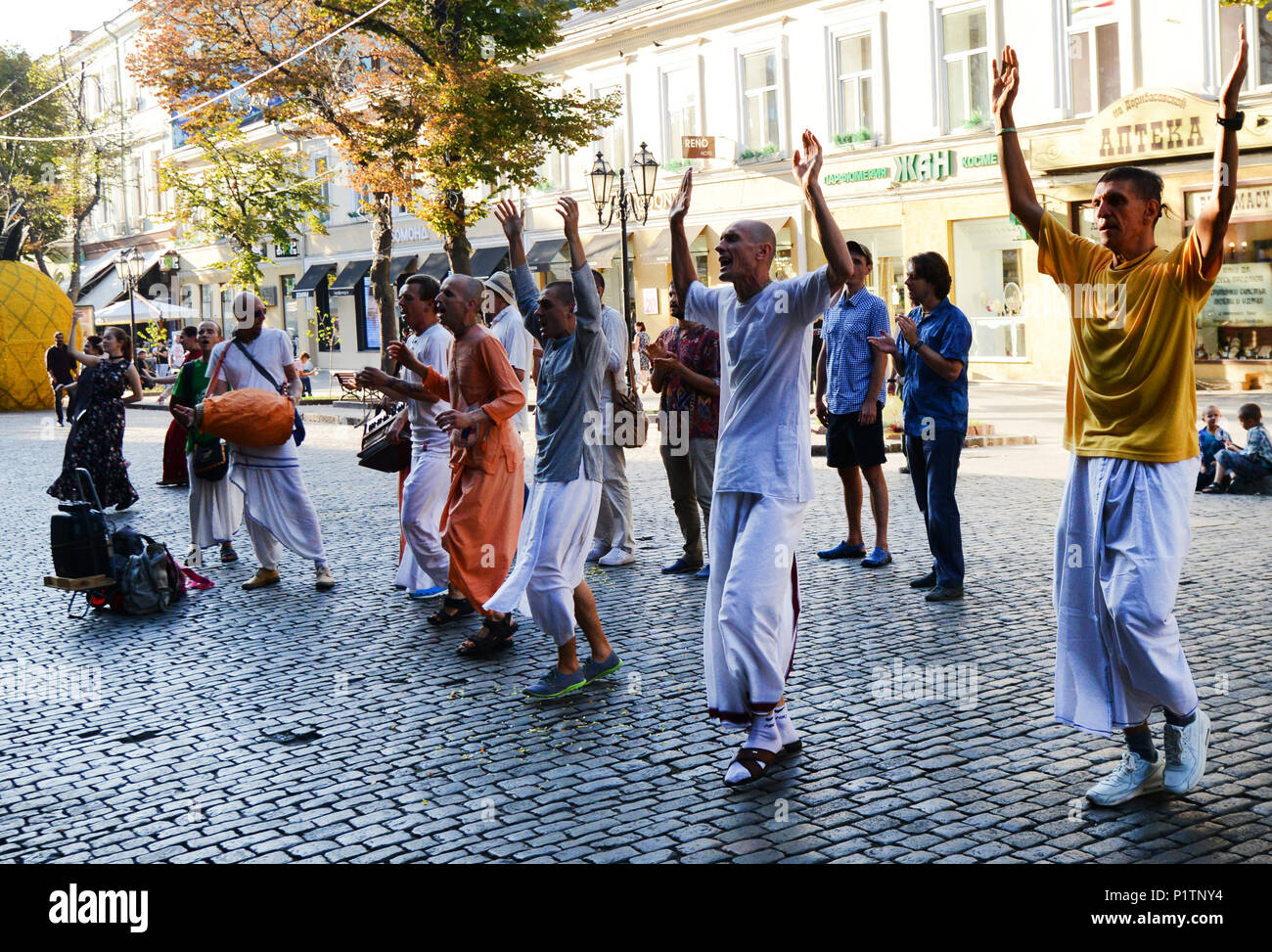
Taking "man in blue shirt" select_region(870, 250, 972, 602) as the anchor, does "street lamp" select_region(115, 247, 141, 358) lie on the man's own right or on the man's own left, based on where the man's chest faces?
on the man's own right

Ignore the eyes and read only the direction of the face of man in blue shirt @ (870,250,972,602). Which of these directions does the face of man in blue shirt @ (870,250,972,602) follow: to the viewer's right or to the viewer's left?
to the viewer's left

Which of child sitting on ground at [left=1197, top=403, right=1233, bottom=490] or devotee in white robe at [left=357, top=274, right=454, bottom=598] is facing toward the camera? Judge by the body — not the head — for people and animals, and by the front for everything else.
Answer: the child sitting on ground

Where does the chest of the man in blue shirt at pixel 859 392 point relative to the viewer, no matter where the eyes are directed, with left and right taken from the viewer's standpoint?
facing the viewer and to the left of the viewer

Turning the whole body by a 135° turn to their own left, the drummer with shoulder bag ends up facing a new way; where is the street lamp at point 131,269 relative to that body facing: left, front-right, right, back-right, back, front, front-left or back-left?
left

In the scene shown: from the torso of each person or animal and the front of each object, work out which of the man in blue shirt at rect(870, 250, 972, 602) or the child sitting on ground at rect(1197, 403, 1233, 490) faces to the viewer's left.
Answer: the man in blue shirt

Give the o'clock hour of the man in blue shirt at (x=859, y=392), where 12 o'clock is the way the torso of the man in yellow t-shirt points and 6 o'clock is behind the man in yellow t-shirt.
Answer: The man in blue shirt is roughly at 4 o'clock from the man in yellow t-shirt.

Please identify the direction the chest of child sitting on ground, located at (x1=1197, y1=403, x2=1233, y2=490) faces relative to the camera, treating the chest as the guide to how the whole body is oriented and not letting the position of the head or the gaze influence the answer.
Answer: toward the camera

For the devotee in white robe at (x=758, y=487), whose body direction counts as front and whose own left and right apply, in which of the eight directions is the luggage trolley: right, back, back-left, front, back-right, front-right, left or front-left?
right

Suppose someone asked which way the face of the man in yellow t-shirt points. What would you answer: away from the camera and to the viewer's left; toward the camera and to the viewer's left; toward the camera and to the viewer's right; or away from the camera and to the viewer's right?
toward the camera and to the viewer's left

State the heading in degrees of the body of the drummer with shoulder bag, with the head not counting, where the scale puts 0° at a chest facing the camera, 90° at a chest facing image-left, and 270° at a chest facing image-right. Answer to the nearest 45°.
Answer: approximately 45°

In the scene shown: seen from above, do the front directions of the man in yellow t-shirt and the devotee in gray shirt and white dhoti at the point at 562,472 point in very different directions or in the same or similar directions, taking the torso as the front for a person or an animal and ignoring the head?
same or similar directions
